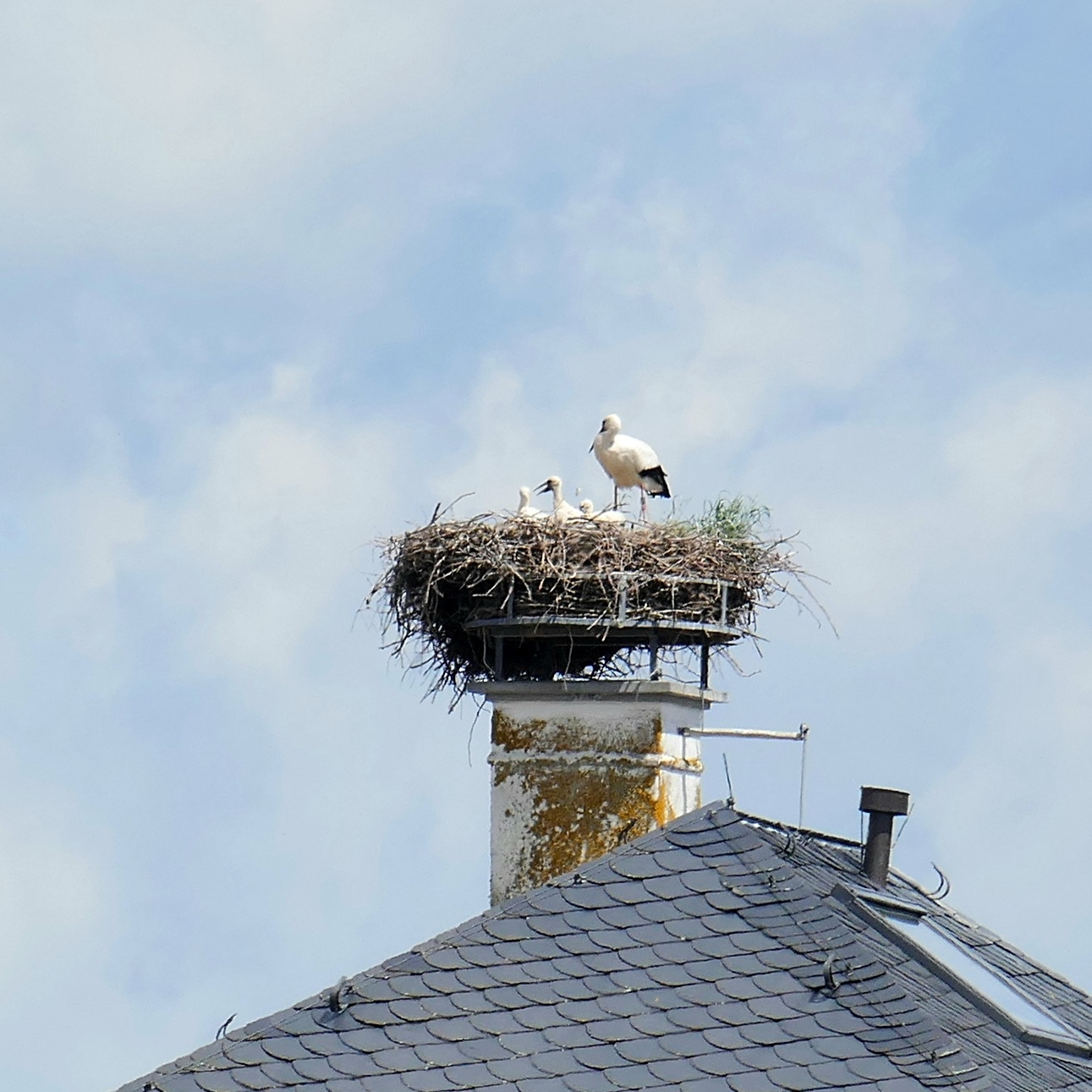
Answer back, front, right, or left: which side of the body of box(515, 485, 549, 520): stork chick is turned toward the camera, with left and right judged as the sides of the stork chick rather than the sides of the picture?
left

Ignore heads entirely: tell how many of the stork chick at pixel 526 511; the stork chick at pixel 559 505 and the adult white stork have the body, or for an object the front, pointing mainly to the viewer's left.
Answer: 3

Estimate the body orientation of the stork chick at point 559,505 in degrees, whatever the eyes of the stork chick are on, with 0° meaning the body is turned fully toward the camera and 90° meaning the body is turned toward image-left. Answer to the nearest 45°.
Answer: approximately 90°

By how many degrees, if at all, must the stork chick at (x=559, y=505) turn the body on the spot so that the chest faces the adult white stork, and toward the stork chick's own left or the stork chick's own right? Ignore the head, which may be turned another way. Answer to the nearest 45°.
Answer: approximately 135° to the stork chick's own right

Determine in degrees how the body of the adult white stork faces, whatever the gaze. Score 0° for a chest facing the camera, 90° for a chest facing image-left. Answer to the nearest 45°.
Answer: approximately 90°

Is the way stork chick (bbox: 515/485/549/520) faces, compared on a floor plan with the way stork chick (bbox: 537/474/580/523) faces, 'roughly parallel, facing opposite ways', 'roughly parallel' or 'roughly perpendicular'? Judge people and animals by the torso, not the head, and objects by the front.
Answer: roughly parallel

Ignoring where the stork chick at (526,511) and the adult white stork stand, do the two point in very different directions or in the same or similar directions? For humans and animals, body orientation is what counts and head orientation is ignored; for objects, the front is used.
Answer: same or similar directions

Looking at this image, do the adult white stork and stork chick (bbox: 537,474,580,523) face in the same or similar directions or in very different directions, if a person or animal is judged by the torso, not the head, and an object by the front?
same or similar directions
